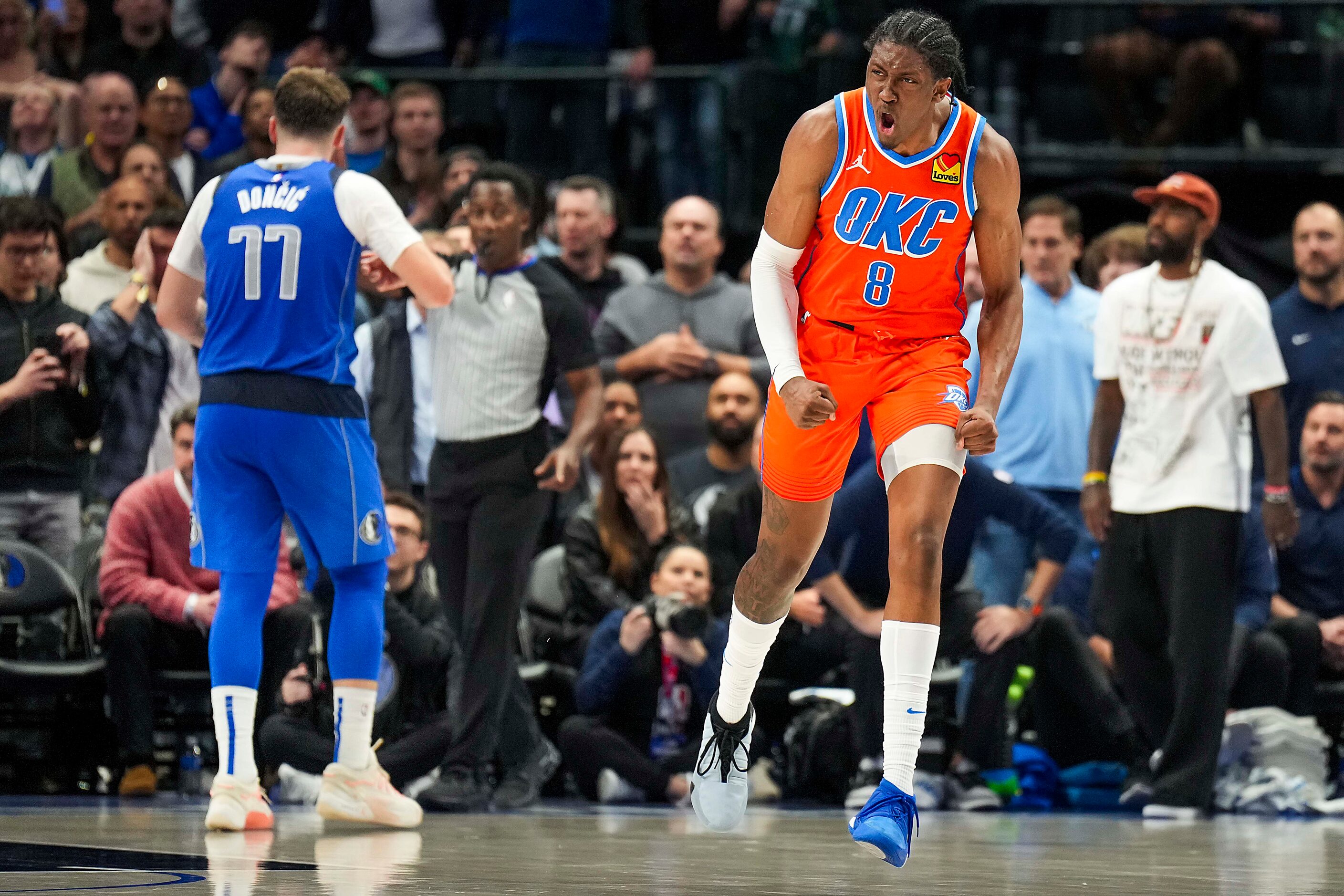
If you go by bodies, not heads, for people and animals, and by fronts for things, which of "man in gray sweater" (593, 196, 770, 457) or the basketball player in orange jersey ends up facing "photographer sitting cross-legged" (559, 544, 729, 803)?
the man in gray sweater

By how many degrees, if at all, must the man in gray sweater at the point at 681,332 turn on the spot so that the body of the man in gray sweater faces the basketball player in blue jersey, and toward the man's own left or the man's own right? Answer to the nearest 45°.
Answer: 0° — they already face them

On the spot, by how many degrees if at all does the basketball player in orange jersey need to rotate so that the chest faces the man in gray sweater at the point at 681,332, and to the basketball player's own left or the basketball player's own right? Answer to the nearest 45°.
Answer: approximately 180°

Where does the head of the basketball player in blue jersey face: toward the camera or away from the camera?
away from the camera

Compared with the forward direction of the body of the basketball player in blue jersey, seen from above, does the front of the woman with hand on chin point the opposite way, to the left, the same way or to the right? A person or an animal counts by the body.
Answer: the opposite way

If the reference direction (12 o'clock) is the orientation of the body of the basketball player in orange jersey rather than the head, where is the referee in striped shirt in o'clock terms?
The referee in striped shirt is roughly at 5 o'clock from the basketball player in orange jersey.
